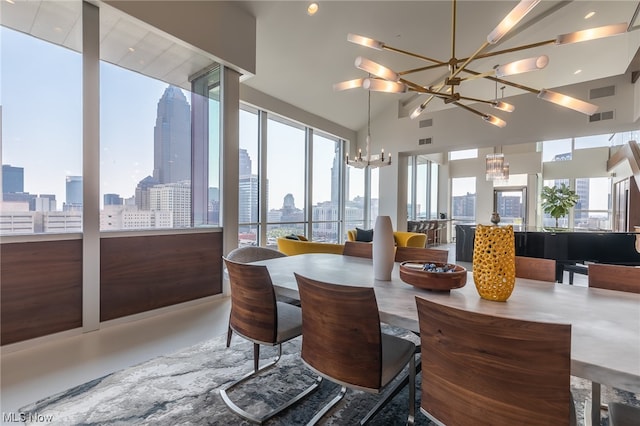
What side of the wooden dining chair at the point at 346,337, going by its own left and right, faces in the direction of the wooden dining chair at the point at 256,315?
left

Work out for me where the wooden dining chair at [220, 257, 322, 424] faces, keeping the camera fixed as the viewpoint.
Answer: facing away from the viewer and to the right of the viewer

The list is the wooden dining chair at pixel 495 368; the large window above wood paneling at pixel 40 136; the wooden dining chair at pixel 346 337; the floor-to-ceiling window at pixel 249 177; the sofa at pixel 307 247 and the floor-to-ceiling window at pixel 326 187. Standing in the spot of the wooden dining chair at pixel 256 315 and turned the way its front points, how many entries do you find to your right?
2

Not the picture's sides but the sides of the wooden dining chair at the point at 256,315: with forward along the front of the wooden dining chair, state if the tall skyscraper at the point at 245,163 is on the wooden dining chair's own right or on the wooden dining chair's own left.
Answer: on the wooden dining chair's own left

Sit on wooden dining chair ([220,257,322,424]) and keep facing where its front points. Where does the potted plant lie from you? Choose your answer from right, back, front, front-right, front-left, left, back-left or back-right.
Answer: front

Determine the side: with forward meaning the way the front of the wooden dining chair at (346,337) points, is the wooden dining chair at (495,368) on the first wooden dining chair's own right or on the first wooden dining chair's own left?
on the first wooden dining chair's own right

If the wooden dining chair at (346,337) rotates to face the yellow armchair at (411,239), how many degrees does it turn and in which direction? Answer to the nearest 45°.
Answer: approximately 45° to its left

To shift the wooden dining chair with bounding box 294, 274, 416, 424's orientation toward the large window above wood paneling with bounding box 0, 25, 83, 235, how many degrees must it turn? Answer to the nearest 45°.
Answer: approximately 135° to its left

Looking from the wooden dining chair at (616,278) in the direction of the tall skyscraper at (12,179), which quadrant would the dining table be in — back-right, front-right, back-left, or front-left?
front-left

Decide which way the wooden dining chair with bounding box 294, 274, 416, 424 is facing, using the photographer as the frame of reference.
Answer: facing away from the viewer and to the right of the viewer

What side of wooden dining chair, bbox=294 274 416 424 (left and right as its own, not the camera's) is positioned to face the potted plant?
front

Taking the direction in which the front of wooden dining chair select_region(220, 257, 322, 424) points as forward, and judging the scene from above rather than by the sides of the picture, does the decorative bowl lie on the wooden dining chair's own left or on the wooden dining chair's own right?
on the wooden dining chair's own right

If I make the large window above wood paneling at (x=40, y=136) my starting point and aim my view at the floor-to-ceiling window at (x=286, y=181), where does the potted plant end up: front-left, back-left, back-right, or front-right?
front-right

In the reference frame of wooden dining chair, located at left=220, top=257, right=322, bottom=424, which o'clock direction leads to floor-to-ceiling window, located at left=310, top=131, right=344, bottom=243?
The floor-to-ceiling window is roughly at 11 o'clock from the wooden dining chair.

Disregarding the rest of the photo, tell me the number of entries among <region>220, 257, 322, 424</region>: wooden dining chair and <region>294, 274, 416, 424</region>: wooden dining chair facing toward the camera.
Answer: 0

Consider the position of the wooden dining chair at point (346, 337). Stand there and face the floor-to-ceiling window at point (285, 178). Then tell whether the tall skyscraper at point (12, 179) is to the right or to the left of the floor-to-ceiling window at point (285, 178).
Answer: left

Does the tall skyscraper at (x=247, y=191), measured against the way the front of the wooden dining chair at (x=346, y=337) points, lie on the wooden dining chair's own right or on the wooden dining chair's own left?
on the wooden dining chair's own left
